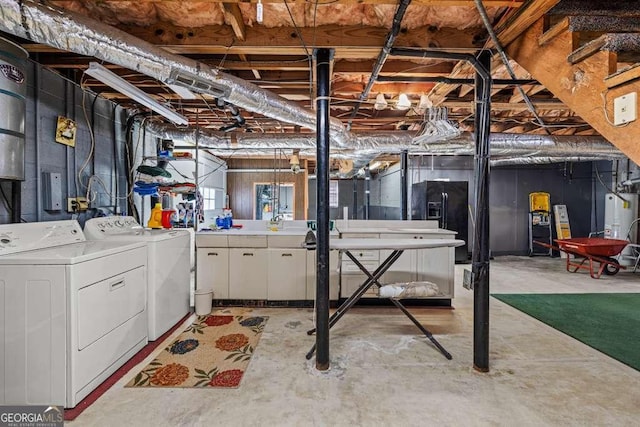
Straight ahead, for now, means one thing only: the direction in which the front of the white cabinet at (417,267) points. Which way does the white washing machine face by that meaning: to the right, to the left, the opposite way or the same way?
to the left

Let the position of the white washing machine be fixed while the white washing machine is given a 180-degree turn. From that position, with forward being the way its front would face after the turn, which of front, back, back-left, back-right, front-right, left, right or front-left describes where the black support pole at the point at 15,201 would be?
front-left

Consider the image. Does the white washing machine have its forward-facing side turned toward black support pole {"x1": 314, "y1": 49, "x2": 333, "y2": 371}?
yes

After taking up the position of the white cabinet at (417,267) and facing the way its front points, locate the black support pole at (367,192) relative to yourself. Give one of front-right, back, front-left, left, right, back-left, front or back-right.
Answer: back

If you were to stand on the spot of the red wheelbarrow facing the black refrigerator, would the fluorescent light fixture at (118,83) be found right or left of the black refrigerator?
left

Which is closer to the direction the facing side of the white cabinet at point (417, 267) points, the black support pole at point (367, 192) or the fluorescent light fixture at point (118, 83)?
the fluorescent light fixture

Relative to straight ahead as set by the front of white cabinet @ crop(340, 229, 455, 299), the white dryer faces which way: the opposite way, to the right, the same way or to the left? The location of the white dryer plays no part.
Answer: to the left

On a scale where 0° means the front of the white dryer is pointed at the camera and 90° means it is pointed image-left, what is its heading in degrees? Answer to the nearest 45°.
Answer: approximately 315°
